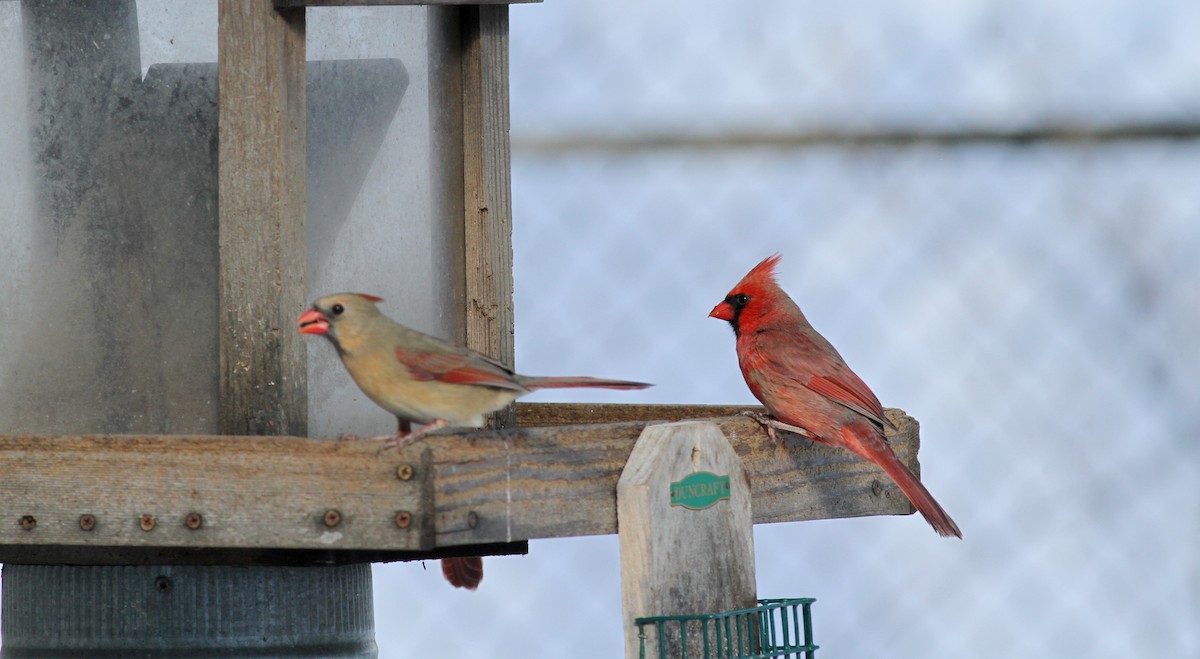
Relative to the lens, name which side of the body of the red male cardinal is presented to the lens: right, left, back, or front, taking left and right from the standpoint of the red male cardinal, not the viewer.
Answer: left

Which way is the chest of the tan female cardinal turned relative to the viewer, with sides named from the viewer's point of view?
facing to the left of the viewer

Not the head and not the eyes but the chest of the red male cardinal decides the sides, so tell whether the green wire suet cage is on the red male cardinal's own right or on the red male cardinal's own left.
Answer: on the red male cardinal's own left

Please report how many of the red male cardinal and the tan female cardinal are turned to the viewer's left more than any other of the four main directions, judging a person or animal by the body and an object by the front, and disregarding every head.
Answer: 2

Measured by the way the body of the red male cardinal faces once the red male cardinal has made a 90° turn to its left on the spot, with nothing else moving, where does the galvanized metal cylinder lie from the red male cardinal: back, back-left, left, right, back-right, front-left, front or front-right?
front-right

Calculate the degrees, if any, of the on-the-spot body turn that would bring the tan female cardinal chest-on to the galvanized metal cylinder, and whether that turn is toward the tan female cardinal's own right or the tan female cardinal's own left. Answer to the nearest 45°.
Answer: approximately 45° to the tan female cardinal's own right

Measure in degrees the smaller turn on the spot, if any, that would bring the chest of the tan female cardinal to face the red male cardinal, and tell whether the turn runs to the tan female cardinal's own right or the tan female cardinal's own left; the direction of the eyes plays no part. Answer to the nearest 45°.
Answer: approximately 135° to the tan female cardinal's own right
